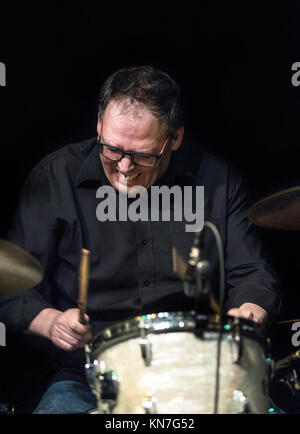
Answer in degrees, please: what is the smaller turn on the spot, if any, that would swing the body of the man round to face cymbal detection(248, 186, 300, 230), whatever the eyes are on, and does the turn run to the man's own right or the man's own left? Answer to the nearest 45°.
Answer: approximately 45° to the man's own left

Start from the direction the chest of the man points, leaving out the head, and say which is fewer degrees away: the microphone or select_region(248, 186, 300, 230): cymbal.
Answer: the microphone

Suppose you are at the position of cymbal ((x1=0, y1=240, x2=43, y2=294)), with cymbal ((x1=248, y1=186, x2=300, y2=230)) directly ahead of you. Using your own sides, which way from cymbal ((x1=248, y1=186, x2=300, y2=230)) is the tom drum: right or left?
right

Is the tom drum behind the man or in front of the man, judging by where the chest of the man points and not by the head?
in front

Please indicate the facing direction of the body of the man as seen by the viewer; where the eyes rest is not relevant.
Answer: toward the camera

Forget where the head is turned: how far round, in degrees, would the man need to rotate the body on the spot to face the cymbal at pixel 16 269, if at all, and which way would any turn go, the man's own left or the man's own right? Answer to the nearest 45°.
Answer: approximately 45° to the man's own right

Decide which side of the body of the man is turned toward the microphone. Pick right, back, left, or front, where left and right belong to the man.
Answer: front
